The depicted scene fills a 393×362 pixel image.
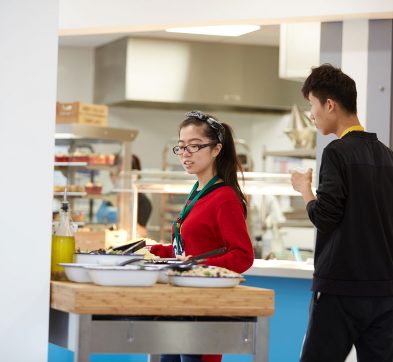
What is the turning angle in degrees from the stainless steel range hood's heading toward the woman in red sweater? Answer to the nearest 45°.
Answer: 0° — it already faces them

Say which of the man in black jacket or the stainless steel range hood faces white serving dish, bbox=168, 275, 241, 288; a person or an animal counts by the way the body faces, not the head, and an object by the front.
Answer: the stainless steel range hood

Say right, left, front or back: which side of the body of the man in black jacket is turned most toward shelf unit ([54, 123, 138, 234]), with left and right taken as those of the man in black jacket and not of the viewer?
front

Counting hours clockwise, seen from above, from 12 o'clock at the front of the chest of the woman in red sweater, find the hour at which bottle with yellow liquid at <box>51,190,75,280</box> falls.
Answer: The bottle with yellow liquid is roughly at 12 o'clock from the woman in red sweater.

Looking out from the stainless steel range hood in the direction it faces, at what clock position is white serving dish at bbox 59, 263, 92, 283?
The white serving dish is roughly at 12 o'clock from the stainless steel range hood.

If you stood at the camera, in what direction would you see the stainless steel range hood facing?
facing the viewer

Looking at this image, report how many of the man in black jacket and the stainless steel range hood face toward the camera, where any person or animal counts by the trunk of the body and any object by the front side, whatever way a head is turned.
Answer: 1

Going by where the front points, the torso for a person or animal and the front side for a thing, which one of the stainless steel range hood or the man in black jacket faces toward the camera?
the stainless steel range hood

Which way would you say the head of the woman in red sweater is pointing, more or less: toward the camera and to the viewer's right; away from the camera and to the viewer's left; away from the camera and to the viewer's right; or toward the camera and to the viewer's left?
toward the camera and to the viewer's left

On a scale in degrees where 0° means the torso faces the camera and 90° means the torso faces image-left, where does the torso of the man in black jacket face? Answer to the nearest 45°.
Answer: approximately 135°

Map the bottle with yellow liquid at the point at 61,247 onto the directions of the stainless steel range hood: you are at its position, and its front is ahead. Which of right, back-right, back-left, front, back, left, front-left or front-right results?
front

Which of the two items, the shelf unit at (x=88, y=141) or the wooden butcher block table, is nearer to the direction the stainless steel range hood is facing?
the wooden butcher block table

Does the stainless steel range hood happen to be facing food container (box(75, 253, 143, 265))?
yes

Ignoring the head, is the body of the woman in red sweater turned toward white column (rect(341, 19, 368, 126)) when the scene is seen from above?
no

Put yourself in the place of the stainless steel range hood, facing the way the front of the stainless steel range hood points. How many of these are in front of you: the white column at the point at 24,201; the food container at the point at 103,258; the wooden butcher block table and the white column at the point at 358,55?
4

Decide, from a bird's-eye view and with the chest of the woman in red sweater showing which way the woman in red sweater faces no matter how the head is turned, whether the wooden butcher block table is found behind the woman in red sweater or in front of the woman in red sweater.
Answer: in front
